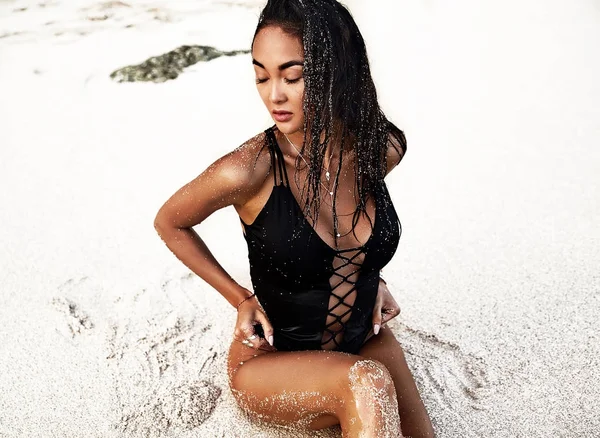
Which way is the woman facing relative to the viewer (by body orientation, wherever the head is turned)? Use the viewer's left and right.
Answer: facing the viewer and to the right of the viewer

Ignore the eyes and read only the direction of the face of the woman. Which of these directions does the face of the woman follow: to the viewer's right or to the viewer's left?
to the viewer's left
